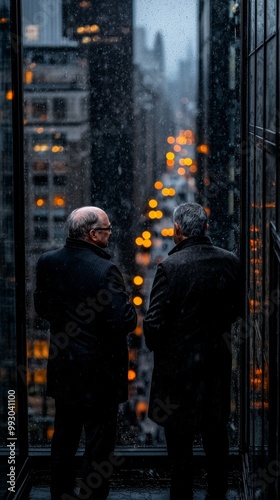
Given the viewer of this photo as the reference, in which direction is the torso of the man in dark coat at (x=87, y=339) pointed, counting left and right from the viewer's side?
facing away from the viewer and to the right of the viewer

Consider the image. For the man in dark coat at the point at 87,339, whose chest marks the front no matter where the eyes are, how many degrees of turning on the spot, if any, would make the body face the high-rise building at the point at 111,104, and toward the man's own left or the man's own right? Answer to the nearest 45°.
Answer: approximately 45° to the man's own left

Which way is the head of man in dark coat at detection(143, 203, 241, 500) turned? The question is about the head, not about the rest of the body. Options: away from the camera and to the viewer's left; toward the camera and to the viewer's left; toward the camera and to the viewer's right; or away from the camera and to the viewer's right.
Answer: away from the camera and to the viewer's left

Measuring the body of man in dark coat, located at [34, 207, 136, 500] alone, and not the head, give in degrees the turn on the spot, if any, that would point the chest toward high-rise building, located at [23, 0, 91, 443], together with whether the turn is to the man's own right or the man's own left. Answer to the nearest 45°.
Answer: approximately 45° to the man's own left

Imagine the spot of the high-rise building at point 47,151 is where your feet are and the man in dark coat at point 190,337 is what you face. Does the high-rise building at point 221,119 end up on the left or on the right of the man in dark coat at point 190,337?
left

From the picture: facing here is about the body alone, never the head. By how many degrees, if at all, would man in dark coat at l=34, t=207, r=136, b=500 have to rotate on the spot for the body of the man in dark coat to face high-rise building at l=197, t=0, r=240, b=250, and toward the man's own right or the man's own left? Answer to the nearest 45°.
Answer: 0° — they already face it

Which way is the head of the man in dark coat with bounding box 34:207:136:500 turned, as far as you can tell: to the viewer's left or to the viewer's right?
to the viewer's right
